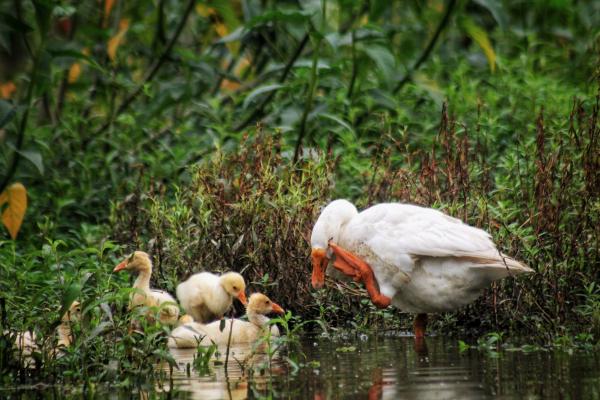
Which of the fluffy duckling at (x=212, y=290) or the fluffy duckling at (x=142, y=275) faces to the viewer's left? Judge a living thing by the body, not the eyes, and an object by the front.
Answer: the fluffy duckling at (x=142, y=275)

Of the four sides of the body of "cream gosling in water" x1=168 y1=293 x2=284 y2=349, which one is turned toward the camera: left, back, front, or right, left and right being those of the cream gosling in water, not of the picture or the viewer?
right

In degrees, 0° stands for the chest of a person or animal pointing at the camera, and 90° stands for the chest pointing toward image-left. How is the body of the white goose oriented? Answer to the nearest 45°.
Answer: approximately 90°

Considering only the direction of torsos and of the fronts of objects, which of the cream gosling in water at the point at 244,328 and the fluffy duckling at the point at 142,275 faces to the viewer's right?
the cream gosling in water at the point at 244,328

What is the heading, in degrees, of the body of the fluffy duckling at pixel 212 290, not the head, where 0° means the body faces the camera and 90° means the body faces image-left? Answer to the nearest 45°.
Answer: approximately 270°

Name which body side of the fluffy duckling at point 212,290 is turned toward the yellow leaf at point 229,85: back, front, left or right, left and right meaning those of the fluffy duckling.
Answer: left
